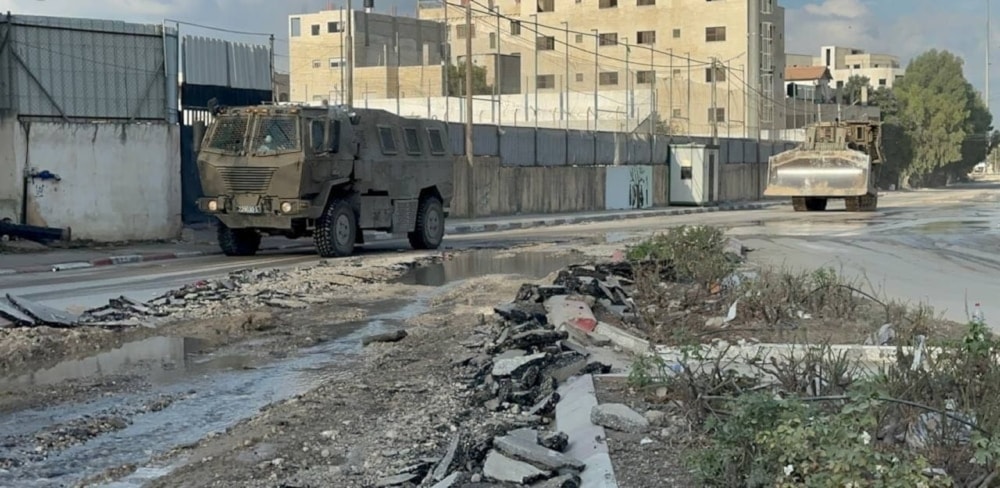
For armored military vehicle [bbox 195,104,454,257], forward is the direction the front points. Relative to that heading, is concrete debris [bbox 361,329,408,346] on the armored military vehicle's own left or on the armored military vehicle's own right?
on the armored military vehicle's own left

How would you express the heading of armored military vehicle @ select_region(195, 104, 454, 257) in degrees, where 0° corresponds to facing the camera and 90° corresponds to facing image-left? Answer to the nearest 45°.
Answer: approximately 45°

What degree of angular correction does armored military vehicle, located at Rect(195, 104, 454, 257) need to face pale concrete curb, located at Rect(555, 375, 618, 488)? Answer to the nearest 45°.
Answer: approximately 45° to its left

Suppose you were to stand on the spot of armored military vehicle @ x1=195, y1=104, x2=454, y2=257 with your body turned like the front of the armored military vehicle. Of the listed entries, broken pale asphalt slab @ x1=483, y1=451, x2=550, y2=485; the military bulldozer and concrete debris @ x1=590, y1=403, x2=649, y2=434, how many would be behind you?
1

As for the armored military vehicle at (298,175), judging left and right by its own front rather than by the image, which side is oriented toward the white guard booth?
back

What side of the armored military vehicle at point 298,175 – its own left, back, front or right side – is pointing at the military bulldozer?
back

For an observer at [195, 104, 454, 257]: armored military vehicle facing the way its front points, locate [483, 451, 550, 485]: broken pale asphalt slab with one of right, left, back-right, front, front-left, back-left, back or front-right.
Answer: front-left

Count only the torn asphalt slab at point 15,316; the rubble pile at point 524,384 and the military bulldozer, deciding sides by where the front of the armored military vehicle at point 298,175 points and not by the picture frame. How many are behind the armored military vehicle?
1

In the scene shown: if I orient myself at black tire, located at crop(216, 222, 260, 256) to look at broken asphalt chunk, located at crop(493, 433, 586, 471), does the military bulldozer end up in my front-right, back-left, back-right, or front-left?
back-left

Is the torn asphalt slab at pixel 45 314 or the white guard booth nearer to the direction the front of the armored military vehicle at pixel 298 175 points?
the torn asphalt slab
